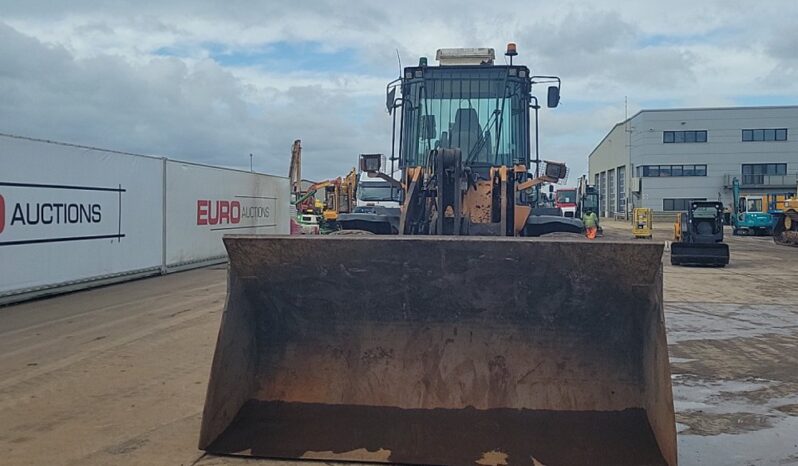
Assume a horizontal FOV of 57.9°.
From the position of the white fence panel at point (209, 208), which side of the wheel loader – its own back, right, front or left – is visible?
back

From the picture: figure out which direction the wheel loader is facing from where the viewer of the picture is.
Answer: facing the viewer

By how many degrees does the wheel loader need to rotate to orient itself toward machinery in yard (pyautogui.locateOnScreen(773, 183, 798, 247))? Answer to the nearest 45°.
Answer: approximately 135° to its left

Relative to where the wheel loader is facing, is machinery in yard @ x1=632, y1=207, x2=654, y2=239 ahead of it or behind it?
behind

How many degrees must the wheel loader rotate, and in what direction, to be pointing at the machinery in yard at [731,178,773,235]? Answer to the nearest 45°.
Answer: approximately 135° to its left

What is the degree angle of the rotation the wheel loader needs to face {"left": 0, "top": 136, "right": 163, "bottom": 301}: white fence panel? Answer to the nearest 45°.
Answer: approximately 135° to its right
